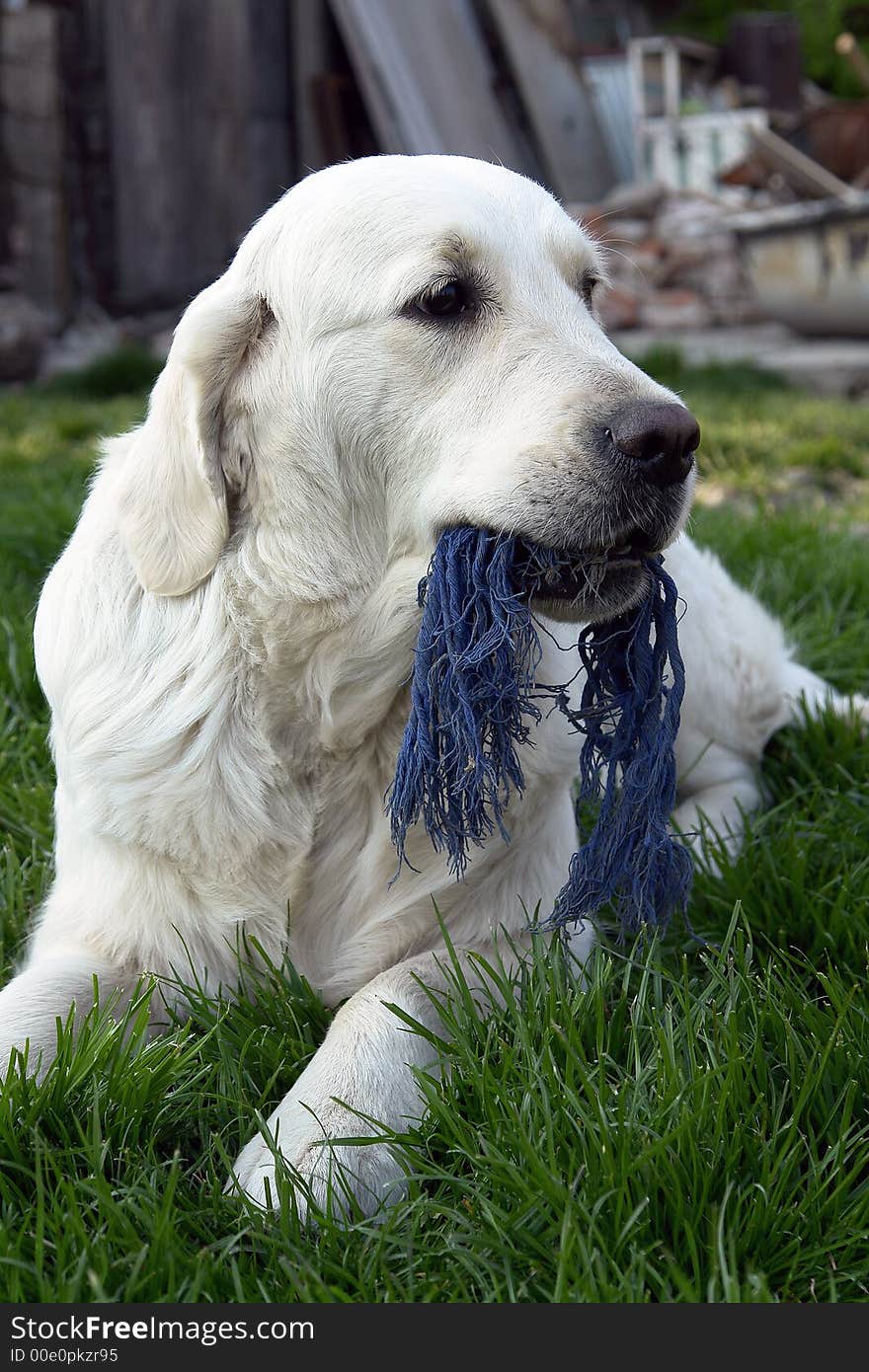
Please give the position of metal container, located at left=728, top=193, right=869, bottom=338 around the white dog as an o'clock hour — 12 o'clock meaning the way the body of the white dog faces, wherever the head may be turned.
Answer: The metal container is roughly at 5 o'clock from the white dog.

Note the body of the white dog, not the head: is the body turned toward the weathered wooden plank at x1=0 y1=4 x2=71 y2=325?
no

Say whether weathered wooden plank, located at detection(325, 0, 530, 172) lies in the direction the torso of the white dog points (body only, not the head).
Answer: no

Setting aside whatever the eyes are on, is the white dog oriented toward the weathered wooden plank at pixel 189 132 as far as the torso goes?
no

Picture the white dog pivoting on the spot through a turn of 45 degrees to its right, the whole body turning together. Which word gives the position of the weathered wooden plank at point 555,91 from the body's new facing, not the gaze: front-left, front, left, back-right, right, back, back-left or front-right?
right

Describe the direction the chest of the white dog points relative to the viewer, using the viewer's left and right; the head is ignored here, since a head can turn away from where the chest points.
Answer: facing the viewer and to the left of the viewer

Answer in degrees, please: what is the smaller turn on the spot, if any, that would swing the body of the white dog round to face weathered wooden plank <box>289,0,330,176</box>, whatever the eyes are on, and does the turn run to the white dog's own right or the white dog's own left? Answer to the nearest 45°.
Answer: approximately 135° to the white dog's own right

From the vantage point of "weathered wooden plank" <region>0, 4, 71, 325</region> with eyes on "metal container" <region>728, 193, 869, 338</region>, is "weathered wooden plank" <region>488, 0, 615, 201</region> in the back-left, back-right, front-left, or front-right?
front-left

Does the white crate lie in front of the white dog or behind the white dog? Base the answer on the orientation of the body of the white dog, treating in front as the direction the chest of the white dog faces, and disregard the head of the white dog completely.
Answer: behind
